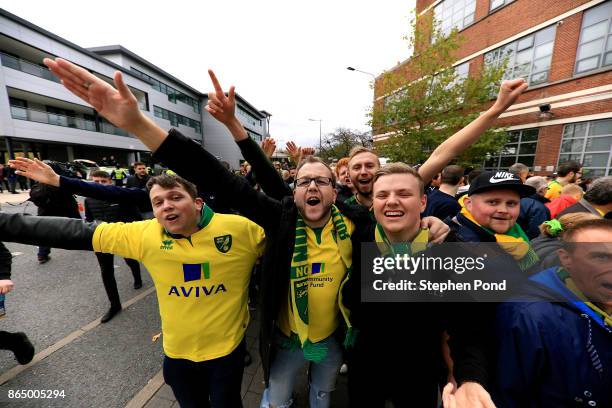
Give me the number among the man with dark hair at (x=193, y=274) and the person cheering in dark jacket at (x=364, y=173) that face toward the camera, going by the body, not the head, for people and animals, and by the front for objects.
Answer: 2

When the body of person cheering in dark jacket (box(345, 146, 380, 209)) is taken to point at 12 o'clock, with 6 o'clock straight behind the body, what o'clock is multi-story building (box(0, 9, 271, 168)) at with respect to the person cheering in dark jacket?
The multi-story building is roughly at 4 o'clock from the person cheering in dark jacket.

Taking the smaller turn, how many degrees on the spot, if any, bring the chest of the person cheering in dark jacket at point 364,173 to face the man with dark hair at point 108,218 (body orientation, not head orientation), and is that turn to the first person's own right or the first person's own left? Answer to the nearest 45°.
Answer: approximately 90° to the first person's own right

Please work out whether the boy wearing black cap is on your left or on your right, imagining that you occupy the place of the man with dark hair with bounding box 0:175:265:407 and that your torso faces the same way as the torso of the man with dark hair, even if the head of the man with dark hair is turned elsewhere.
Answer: on your left

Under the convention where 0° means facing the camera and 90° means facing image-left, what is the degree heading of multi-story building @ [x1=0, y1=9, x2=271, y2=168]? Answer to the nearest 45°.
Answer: approximately 315°

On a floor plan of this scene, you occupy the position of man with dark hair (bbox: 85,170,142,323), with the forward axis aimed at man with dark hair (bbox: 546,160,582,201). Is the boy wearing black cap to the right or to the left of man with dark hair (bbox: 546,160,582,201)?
right

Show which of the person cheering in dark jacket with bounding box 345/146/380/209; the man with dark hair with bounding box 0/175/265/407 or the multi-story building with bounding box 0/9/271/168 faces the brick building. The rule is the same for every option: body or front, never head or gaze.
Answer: the multi-story building

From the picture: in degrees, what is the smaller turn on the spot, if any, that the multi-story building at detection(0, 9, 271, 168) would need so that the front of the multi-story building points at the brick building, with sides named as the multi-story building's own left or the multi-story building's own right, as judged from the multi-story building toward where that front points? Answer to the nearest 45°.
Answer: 0° — it already faces it

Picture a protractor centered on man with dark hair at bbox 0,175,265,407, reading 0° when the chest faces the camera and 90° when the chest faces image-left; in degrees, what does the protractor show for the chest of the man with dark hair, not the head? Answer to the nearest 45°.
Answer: approximately 0°

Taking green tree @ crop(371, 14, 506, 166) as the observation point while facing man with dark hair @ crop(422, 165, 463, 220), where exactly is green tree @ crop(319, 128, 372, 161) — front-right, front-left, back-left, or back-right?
back-right
